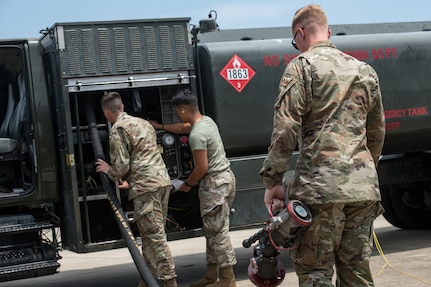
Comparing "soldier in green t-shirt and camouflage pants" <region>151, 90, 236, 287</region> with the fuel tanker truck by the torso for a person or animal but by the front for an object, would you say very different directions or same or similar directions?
same or similar directions

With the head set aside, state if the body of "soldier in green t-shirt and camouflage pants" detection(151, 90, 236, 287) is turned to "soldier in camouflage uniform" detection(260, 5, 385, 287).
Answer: no

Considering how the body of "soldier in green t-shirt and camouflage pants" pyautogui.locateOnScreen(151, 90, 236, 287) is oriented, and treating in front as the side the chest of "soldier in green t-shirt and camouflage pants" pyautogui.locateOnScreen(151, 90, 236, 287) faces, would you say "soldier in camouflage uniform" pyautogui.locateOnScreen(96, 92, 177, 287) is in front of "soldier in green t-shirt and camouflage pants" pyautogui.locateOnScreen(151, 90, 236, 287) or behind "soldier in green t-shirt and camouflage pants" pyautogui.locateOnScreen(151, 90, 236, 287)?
in front

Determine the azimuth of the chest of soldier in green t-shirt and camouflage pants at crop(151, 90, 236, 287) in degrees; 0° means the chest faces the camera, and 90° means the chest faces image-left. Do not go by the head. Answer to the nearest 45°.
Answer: approximately 90°

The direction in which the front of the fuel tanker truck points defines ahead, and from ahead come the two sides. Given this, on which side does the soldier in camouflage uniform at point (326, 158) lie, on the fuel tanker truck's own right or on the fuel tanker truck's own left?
on the fuel tanker truck's own left

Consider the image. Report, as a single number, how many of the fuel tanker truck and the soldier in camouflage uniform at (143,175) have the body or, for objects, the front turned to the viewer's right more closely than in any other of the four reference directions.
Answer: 0

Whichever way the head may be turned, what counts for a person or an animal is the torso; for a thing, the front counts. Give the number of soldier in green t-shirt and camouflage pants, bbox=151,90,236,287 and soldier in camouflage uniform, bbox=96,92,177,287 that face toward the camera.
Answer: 0

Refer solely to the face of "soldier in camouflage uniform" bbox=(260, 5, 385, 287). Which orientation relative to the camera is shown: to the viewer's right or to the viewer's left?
to the viewer's left

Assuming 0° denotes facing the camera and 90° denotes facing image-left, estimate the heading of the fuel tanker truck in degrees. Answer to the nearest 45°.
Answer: approximately 90°
